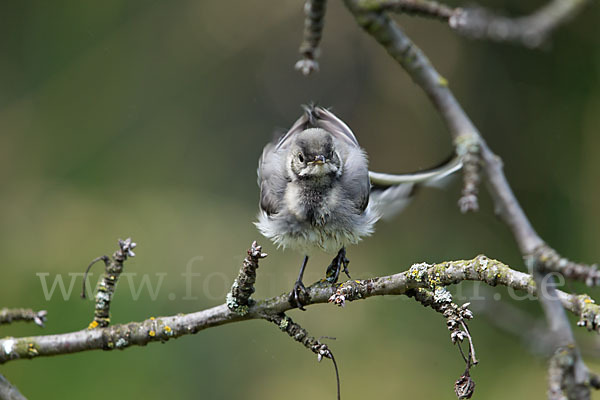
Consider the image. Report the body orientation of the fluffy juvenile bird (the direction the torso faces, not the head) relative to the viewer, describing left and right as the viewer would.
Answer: facing the viewer

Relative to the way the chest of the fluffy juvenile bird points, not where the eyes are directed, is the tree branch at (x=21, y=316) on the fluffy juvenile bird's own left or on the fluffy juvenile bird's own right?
on the fluffy juvenile bird's own right

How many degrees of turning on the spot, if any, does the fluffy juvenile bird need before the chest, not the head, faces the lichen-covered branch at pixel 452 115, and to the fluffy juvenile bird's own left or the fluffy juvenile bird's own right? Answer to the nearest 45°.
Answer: approximately 45° to the fluffy juvenile bird's own left
